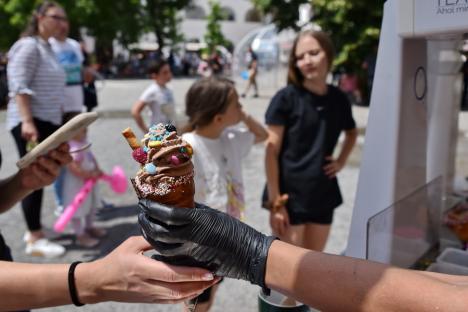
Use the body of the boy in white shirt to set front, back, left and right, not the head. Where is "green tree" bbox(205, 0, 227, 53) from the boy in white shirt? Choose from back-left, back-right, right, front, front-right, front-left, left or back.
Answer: back-left

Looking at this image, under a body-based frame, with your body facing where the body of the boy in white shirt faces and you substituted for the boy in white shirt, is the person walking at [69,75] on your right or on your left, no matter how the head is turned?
on your right

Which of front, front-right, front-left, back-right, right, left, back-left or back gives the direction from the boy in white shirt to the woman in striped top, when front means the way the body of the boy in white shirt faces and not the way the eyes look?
right

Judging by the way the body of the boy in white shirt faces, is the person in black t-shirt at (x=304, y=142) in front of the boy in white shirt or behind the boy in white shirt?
in front

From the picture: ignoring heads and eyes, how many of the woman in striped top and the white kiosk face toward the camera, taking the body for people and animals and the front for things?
1

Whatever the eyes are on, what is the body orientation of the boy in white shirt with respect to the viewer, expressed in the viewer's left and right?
facing the viewer and to the right of the viewer
